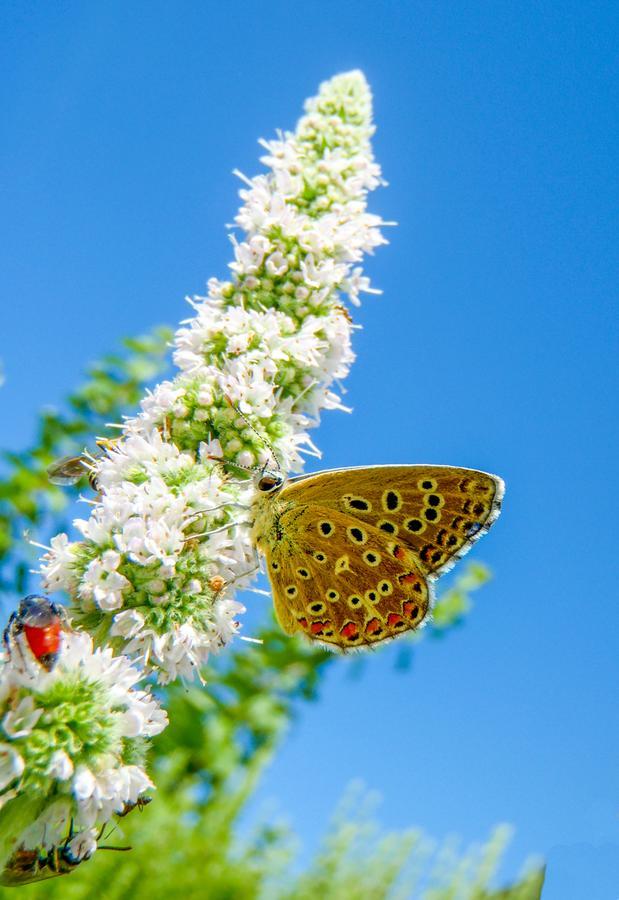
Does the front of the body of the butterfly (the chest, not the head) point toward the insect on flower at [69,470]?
yes

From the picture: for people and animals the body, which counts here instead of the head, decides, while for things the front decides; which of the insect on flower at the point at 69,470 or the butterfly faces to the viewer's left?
the butterfly

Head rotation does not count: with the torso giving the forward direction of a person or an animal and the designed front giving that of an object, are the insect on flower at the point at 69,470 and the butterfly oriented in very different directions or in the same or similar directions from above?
very different directions

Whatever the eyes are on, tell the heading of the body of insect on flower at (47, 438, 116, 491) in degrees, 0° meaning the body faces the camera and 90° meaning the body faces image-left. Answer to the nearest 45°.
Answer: approximately 270°

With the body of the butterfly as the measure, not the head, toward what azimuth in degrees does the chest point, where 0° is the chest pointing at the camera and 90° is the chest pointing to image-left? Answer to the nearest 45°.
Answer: approximately 90°

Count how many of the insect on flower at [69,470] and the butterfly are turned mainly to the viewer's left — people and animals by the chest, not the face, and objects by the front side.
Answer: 1
